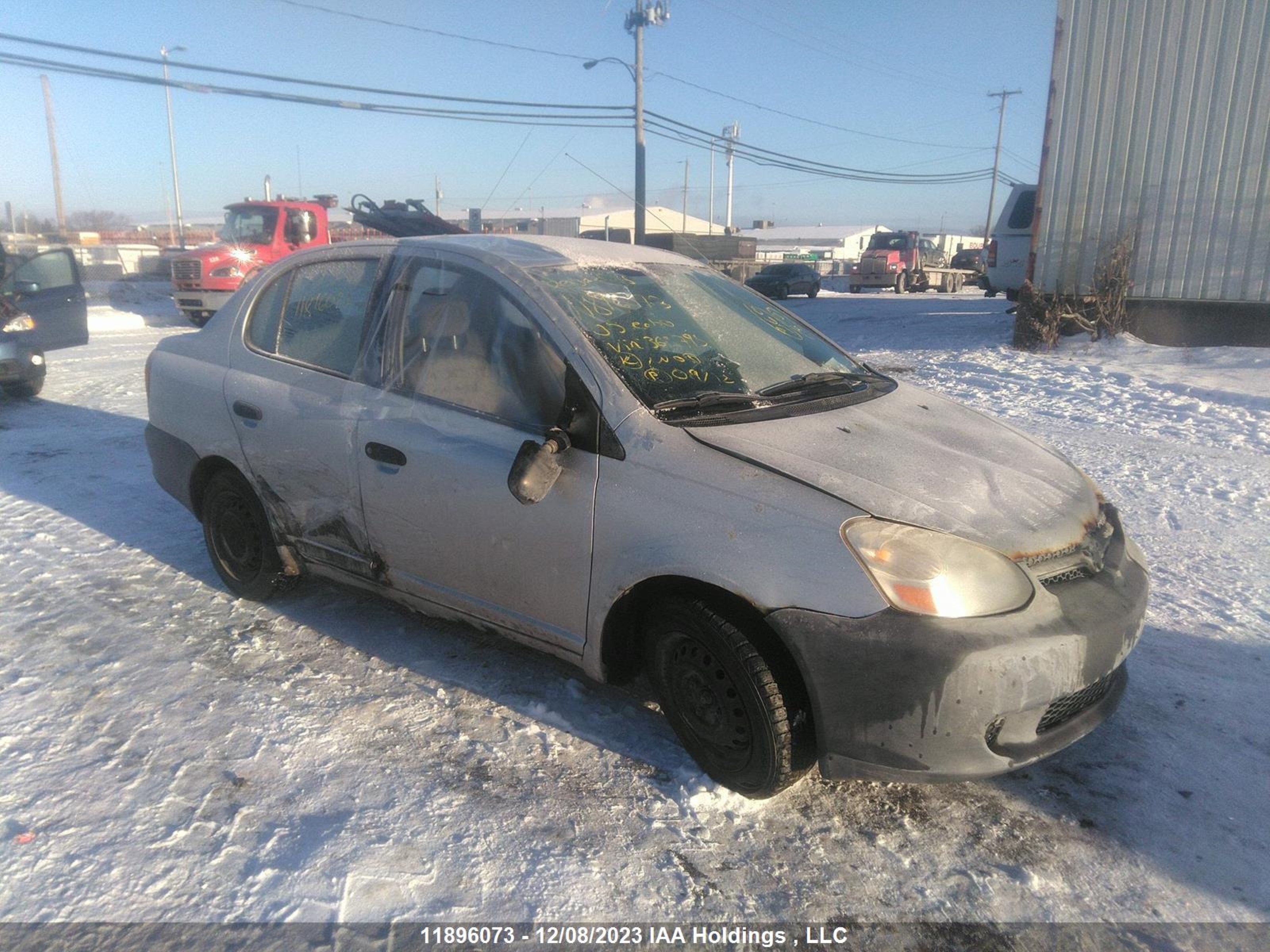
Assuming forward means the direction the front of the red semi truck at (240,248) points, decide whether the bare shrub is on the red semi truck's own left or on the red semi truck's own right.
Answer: on the red semi truck's own left

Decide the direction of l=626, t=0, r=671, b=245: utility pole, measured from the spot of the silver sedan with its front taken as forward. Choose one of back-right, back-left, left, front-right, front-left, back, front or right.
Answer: back-left

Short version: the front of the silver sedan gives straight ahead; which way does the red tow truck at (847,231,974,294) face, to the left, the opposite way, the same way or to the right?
to the right

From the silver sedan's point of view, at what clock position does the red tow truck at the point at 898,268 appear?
The red tow truck is roughly at 8 o'clock from the silver sedan.

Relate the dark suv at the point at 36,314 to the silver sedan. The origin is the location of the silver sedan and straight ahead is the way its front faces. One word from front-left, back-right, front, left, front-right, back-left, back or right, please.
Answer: back

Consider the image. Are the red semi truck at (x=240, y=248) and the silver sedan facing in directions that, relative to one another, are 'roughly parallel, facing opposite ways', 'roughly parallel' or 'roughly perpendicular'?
roughly perpendicular

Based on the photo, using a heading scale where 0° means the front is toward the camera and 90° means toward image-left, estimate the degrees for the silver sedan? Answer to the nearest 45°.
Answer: approximately 315°

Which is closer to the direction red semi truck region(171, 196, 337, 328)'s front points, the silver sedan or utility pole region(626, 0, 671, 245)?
the silver sedan
